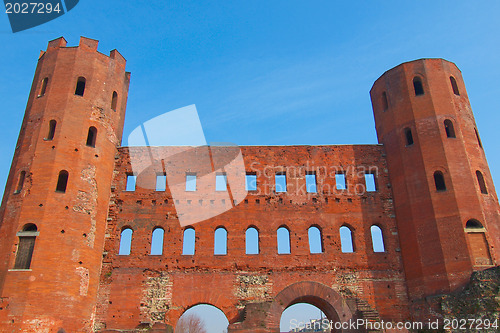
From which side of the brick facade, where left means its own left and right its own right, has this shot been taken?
front
